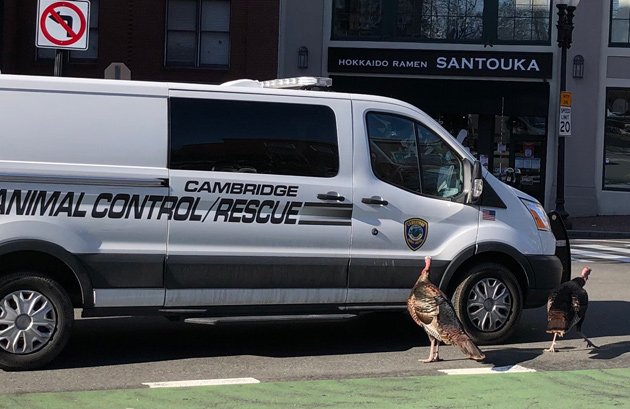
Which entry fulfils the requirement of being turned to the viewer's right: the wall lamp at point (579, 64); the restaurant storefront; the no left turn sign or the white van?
the white van

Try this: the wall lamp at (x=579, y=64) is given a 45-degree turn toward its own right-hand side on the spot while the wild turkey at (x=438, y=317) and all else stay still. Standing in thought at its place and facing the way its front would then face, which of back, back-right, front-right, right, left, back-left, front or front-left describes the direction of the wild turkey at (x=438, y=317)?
front-left

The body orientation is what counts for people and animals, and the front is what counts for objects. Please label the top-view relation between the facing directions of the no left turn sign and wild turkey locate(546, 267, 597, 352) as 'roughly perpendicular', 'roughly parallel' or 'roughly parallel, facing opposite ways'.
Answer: roughly perpendicular

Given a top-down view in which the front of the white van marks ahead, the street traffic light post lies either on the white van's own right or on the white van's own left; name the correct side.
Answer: on the white van's own left

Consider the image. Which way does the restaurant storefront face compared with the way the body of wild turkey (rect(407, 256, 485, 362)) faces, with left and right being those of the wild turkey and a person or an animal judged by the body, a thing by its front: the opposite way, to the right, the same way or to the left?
to the left

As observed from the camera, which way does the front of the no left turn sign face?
facing the viewer

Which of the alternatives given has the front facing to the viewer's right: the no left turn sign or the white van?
the white van

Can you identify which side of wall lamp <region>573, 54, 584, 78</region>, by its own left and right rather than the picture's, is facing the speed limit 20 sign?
front

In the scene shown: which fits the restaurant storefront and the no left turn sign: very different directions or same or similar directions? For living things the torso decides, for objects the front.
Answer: same or similar directions

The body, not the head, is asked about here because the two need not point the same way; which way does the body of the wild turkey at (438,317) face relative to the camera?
to the viewer's left

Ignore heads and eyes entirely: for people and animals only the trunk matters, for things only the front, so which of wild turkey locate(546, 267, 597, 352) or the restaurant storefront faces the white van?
the restaurant storefront

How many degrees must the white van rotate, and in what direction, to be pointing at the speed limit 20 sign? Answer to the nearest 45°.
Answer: approximately 45° to its left

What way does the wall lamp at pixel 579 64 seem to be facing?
toward the camera

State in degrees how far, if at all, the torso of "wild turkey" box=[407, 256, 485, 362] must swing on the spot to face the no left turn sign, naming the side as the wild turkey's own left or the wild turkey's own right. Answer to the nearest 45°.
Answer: approximately 45° to the wild turkey's own right

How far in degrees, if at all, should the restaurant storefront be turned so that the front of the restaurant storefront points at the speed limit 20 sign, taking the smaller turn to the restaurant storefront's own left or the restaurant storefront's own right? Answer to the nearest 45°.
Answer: approximately 45° to the restaurant storefront's own left

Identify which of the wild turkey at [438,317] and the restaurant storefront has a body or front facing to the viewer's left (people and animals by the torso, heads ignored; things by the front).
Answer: the wild turkey

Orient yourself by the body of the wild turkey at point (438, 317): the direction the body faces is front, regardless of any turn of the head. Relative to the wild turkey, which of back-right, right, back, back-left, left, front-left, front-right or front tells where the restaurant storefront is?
right

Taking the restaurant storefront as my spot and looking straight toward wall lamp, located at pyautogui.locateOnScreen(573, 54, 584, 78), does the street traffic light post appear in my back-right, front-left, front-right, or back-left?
front-right

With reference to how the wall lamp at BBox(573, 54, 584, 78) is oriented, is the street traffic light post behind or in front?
in front
